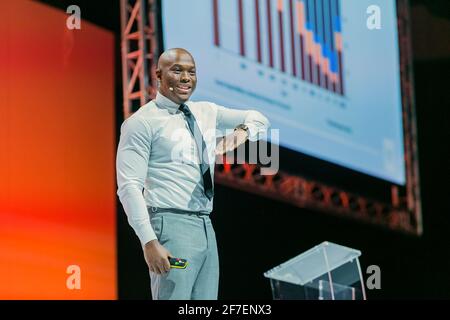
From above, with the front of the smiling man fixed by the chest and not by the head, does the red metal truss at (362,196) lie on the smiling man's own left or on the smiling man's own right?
on the smiling man's own left

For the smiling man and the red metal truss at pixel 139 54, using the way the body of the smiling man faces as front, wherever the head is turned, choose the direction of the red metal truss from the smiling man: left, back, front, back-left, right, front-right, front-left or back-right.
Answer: back-left

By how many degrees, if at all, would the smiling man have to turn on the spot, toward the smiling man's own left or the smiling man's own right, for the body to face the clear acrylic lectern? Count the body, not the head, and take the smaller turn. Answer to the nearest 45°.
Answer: approximately 90° to the smiling man's own left
